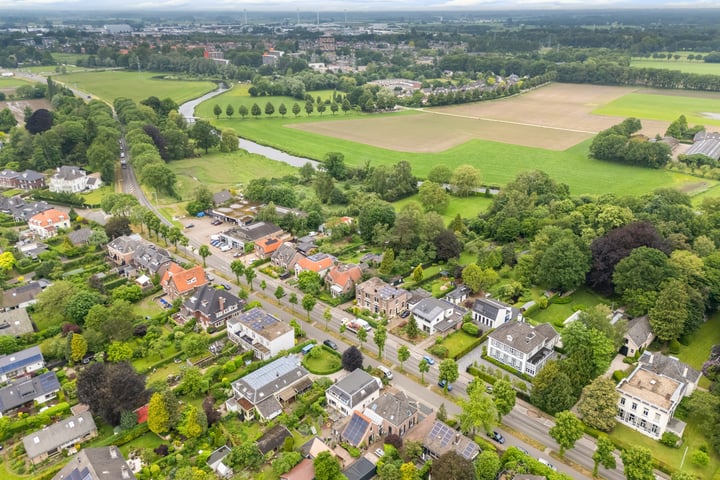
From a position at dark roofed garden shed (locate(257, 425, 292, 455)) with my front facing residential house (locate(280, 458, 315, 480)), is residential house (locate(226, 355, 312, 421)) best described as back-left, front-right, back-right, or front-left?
back-left

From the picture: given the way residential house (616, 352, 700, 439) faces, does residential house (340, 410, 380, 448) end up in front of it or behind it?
in front

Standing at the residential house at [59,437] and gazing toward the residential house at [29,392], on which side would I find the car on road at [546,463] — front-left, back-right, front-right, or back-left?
back-right

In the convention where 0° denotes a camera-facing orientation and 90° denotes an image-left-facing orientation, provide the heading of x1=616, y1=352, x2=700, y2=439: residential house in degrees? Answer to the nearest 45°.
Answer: approximately 45°

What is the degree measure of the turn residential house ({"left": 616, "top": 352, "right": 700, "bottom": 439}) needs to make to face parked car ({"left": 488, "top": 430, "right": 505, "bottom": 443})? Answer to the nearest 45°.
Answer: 0° — it already faces it

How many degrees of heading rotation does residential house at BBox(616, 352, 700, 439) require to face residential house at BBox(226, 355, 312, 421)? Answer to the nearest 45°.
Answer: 0° — it already faces it

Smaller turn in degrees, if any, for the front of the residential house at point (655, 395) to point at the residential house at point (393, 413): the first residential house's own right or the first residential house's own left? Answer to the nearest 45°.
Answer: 0° — it already faces it

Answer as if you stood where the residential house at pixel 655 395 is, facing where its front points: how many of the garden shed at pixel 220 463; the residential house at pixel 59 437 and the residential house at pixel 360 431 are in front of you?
3

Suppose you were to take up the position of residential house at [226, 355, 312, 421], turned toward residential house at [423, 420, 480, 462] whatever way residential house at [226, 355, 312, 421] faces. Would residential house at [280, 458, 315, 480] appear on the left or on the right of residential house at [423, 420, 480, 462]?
right

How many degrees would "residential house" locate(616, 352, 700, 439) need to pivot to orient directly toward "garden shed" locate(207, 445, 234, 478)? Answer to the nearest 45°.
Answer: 0° — it already faces it

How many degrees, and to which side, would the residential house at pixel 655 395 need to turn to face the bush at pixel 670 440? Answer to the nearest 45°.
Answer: approximately 90° to its left
